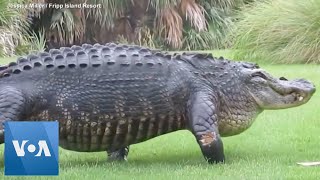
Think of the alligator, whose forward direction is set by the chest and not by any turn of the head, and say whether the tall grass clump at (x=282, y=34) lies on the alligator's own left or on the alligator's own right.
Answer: on the alligator's own left

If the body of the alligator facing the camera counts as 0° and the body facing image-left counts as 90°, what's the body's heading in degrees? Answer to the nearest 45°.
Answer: approximately 270°
